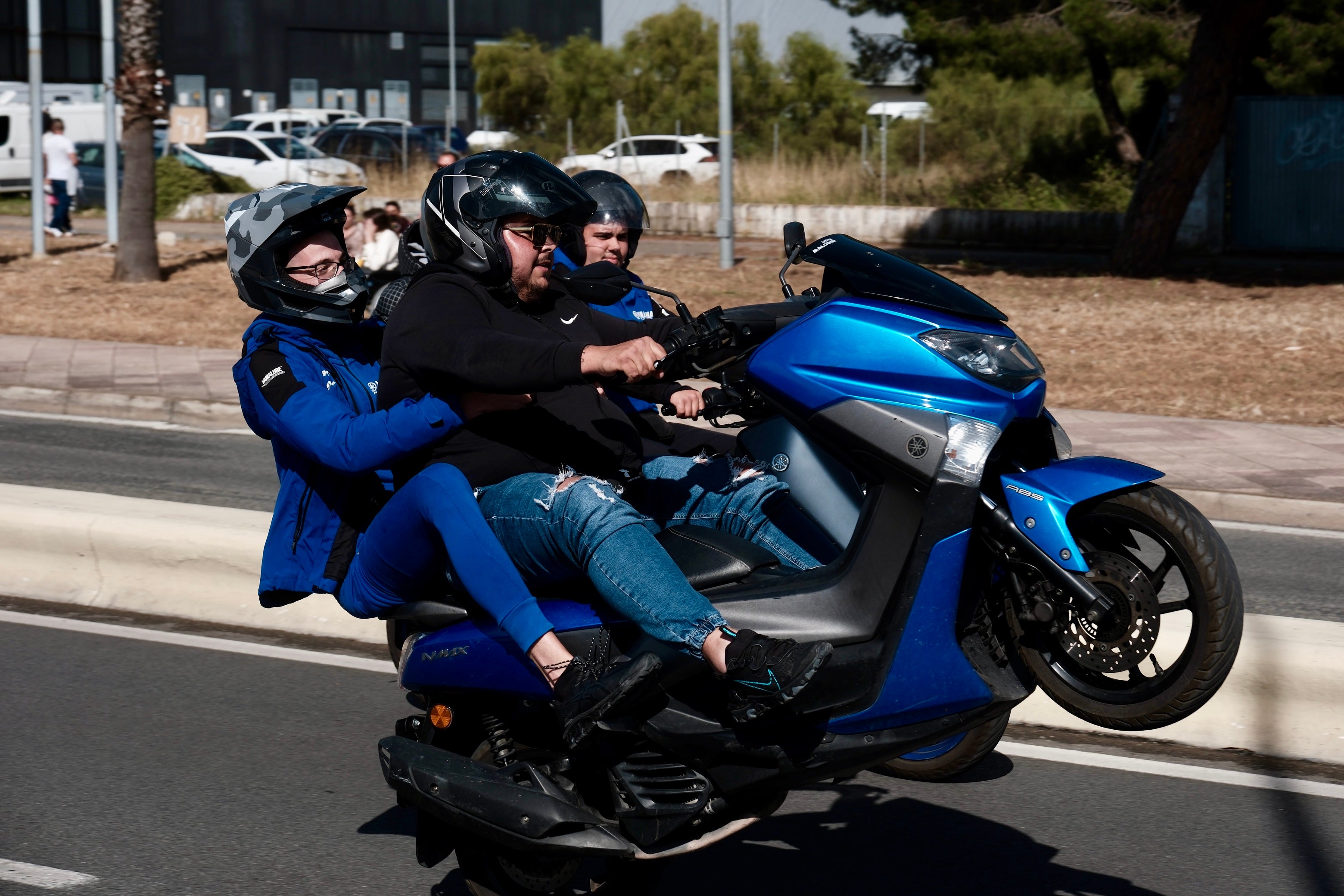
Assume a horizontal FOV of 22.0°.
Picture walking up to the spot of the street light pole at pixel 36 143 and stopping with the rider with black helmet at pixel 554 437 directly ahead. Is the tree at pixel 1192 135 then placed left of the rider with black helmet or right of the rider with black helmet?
left

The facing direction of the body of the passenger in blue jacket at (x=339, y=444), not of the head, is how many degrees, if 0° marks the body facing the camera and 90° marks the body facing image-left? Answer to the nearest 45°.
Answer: approximately 270°

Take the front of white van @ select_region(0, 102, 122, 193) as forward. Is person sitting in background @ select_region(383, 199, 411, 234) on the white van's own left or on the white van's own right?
on the white van's own left

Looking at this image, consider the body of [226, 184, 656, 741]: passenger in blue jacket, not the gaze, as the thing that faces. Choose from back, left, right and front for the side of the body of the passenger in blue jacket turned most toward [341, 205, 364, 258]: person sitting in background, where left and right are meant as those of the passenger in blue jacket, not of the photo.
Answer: left

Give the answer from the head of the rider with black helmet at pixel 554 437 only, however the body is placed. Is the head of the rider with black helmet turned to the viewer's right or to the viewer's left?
to the viewer's right
